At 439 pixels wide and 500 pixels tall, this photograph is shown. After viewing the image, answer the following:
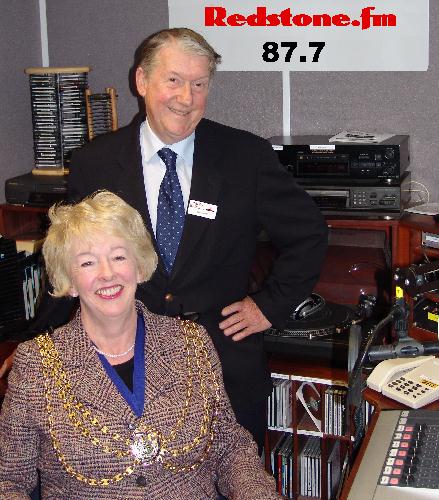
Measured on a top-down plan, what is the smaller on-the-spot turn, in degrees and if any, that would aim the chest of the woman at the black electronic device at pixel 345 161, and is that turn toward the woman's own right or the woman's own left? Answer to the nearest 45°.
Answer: approximately 135° to the woman's own left

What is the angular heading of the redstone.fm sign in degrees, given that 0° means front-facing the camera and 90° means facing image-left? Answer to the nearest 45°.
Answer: approximately 0°

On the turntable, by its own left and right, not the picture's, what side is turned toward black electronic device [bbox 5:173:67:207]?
right

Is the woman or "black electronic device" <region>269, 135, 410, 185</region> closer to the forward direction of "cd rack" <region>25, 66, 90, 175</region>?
the woman

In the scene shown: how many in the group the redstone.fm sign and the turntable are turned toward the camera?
2

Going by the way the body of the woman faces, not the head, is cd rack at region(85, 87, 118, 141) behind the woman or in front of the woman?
behind

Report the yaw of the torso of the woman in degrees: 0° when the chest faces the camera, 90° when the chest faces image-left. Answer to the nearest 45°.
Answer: approximately 0°

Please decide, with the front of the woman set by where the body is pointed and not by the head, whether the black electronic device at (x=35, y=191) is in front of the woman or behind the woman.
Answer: behind

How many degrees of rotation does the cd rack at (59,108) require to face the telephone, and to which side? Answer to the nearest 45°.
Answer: approximately 45° to its left
